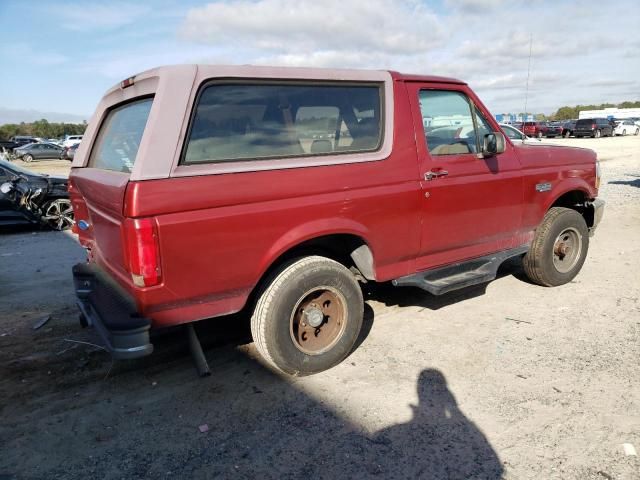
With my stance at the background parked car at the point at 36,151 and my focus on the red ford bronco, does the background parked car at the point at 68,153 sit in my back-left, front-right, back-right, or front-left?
front-left

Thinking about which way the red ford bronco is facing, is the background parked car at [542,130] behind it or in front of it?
in front

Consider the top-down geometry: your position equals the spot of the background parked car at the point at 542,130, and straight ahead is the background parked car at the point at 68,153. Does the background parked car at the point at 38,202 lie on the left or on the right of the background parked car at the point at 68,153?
left

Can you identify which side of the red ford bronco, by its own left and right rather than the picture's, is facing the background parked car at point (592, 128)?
front

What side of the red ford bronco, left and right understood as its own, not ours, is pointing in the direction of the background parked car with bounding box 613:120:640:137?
front

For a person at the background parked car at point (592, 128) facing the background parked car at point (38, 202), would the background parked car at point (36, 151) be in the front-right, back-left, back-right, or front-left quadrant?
front-right

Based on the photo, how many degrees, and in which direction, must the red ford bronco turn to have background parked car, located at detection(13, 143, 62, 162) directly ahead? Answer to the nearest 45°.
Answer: approximately 90° to its left

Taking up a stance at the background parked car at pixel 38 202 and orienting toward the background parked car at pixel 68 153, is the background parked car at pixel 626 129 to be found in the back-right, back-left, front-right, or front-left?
front-right

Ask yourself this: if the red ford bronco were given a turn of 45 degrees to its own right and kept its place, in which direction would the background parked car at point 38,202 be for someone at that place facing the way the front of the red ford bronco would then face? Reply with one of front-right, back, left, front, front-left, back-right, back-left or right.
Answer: back-left

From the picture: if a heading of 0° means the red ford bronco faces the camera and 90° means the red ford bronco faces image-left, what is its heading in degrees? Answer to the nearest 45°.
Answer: approximately 225°
